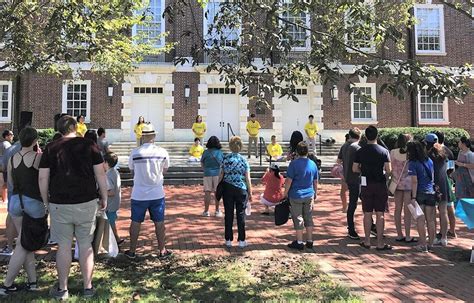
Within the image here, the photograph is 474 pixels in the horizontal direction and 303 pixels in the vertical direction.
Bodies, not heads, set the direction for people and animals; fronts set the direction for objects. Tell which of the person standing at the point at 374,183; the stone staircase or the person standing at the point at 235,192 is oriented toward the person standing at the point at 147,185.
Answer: the stone staircase

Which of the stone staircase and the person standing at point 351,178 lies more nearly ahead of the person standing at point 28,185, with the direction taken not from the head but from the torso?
the stone staircase

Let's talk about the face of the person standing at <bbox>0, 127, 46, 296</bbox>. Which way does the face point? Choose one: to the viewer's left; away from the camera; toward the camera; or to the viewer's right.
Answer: away from the camera

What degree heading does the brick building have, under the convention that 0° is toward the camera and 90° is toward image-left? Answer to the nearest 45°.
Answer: approximately 0°

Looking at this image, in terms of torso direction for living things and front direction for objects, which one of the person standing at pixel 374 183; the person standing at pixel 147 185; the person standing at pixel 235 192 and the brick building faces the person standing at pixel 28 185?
the brick building

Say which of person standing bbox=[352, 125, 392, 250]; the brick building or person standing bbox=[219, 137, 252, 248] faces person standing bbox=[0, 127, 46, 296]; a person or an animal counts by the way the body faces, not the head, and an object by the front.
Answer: the brick building

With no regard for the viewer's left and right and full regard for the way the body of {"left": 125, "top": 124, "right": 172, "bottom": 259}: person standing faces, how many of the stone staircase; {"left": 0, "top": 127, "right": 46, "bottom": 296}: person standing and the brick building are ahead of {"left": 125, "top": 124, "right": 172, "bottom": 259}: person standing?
2

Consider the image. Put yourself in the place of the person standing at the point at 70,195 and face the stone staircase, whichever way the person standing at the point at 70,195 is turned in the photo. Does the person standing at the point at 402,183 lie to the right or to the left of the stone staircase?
right

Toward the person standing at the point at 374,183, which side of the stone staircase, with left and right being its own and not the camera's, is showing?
front

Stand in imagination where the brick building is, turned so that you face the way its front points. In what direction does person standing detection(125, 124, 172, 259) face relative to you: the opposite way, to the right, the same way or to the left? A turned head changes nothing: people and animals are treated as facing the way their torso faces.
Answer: the opposite way

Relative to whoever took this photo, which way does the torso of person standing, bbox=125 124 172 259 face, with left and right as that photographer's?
facing away from the viewer

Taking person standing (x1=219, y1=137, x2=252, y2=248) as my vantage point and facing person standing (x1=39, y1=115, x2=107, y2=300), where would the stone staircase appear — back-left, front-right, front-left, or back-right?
back-right

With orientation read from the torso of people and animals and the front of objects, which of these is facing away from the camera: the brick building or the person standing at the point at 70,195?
the person standing

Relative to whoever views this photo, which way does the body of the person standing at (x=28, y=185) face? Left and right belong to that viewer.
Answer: facing away from the viewer

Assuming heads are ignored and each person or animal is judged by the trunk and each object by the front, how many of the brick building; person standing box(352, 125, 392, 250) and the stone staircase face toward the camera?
2

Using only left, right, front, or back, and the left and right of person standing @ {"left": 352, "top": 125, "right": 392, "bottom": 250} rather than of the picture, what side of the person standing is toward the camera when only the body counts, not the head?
back
